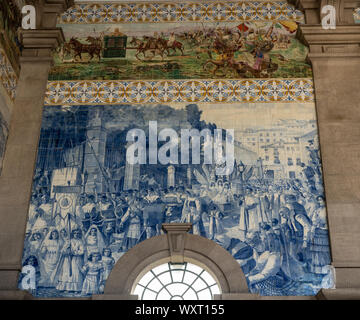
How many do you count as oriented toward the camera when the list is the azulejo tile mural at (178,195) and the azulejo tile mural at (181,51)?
2

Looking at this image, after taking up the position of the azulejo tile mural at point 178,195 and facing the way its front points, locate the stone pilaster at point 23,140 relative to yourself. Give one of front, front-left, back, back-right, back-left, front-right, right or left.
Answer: right

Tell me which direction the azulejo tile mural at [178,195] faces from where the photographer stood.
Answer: facing the viewer

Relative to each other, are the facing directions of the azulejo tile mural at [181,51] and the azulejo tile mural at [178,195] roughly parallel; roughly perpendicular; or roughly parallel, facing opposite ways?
roughly parallel

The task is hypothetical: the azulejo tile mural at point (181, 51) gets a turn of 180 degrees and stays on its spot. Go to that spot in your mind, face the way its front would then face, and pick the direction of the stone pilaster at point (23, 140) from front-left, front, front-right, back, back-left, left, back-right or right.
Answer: left
